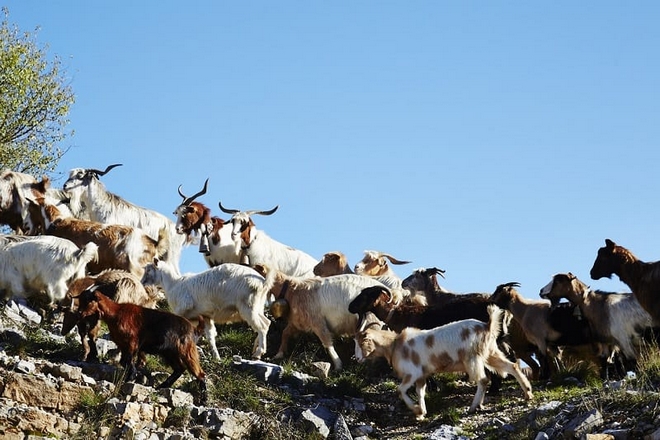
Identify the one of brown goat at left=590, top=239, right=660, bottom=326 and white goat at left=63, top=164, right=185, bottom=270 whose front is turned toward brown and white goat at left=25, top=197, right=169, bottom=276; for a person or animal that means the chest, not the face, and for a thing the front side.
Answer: the brown goat

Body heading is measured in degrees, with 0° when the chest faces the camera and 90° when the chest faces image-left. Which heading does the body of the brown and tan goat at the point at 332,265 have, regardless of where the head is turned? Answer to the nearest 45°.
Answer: approximately 90°

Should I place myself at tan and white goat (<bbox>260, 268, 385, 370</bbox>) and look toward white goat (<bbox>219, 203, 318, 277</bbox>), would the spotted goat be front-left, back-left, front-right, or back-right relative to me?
back-right

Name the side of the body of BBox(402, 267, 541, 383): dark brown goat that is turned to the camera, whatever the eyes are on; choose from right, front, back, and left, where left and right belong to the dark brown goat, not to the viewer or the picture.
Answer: left

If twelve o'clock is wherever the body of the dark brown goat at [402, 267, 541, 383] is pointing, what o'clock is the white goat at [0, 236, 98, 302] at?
The white goat is roughly at 12 o'clock from the dark brown goat.

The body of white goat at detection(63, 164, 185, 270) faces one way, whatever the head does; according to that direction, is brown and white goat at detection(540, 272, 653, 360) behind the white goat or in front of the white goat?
behind

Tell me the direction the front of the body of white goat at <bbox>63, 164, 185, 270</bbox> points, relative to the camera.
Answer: to the viewer's left

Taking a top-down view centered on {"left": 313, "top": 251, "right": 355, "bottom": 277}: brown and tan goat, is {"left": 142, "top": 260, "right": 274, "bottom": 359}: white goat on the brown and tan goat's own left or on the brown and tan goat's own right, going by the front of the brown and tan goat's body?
on the brown and tan goat's own left

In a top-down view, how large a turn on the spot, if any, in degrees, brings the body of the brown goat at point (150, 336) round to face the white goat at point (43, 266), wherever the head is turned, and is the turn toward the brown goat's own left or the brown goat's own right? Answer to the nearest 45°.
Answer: approximately 45° to the brown goat's own right

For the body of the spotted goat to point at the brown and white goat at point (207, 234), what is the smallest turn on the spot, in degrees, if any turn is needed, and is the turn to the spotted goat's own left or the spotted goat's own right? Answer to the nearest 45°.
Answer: approximately 45° to the spotted goat's own right

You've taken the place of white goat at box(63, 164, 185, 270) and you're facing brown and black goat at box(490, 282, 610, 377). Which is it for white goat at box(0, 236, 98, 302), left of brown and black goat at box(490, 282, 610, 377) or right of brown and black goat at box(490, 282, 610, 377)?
right

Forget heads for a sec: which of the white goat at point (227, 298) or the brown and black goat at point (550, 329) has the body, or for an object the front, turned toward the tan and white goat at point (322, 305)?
the brown and black goat

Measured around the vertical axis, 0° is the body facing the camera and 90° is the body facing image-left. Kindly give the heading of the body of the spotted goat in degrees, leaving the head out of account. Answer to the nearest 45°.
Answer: approximately 90°
